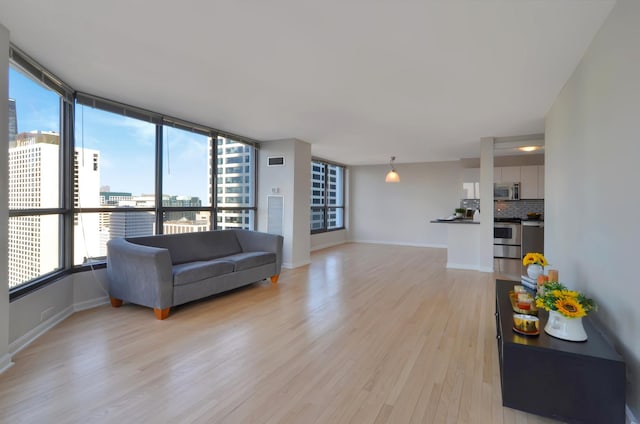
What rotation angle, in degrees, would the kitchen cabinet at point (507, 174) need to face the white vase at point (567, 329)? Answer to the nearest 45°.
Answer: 0° — it already faces it

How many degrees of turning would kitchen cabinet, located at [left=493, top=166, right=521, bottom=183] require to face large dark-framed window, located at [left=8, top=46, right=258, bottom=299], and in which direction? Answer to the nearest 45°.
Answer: approximately 45° to its right

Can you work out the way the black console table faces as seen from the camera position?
facing to the left of the viewer

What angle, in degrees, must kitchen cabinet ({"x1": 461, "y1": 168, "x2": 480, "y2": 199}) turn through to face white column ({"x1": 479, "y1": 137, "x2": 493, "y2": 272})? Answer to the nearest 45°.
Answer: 0° — it already faces it

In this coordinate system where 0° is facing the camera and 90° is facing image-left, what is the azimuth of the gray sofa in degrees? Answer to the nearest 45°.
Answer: approximately 315°

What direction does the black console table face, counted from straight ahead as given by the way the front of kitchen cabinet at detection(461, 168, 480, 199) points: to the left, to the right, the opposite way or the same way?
to the right

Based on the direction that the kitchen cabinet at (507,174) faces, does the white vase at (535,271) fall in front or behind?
in front

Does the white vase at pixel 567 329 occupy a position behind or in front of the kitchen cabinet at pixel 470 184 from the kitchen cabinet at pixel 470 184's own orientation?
in front

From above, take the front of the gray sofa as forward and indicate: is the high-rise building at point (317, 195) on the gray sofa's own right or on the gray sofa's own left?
on the gray sofa's own left
